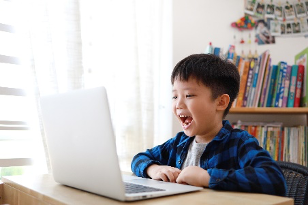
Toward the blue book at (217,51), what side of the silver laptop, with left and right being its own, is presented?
front

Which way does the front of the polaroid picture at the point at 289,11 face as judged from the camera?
facing the viewer

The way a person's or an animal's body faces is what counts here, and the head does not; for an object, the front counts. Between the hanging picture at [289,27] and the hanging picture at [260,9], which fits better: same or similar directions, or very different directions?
same or similar directions

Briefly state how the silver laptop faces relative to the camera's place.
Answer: facing away from the viewer and to the right of the viewer

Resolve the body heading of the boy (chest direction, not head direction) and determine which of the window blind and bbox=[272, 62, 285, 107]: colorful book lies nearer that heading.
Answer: the window blind

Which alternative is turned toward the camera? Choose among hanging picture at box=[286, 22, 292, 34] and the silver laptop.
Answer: the hanging picture

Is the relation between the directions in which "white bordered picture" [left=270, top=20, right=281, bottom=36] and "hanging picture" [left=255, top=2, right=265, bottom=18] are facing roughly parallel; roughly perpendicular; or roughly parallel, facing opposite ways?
roughly parallel
